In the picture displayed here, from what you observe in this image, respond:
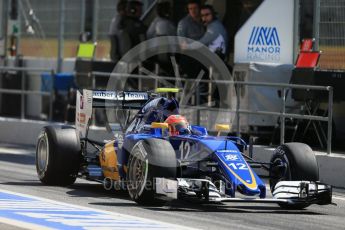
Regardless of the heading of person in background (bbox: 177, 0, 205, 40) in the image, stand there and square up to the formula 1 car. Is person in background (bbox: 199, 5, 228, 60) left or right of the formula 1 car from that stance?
left

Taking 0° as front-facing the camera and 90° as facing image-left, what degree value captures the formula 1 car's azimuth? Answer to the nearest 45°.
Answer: approximately 315°

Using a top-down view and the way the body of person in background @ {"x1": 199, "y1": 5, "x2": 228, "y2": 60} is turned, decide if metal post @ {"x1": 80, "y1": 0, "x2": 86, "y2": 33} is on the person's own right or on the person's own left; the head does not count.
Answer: on the person's own right

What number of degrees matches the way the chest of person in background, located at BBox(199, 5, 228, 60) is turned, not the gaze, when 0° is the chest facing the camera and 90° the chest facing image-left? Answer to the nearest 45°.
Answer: approximately 45°

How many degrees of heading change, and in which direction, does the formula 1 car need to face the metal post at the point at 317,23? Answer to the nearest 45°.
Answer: approximately 90° to its left

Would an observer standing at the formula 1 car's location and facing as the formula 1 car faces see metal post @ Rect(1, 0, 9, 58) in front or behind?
behind

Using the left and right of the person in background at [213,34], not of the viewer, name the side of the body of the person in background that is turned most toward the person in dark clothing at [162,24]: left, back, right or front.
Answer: right

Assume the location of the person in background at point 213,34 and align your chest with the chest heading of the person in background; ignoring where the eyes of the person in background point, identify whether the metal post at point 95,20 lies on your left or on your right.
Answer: on your right

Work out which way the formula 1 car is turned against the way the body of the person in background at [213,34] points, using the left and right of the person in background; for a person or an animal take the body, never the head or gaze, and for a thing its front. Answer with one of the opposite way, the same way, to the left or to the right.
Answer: to the left
